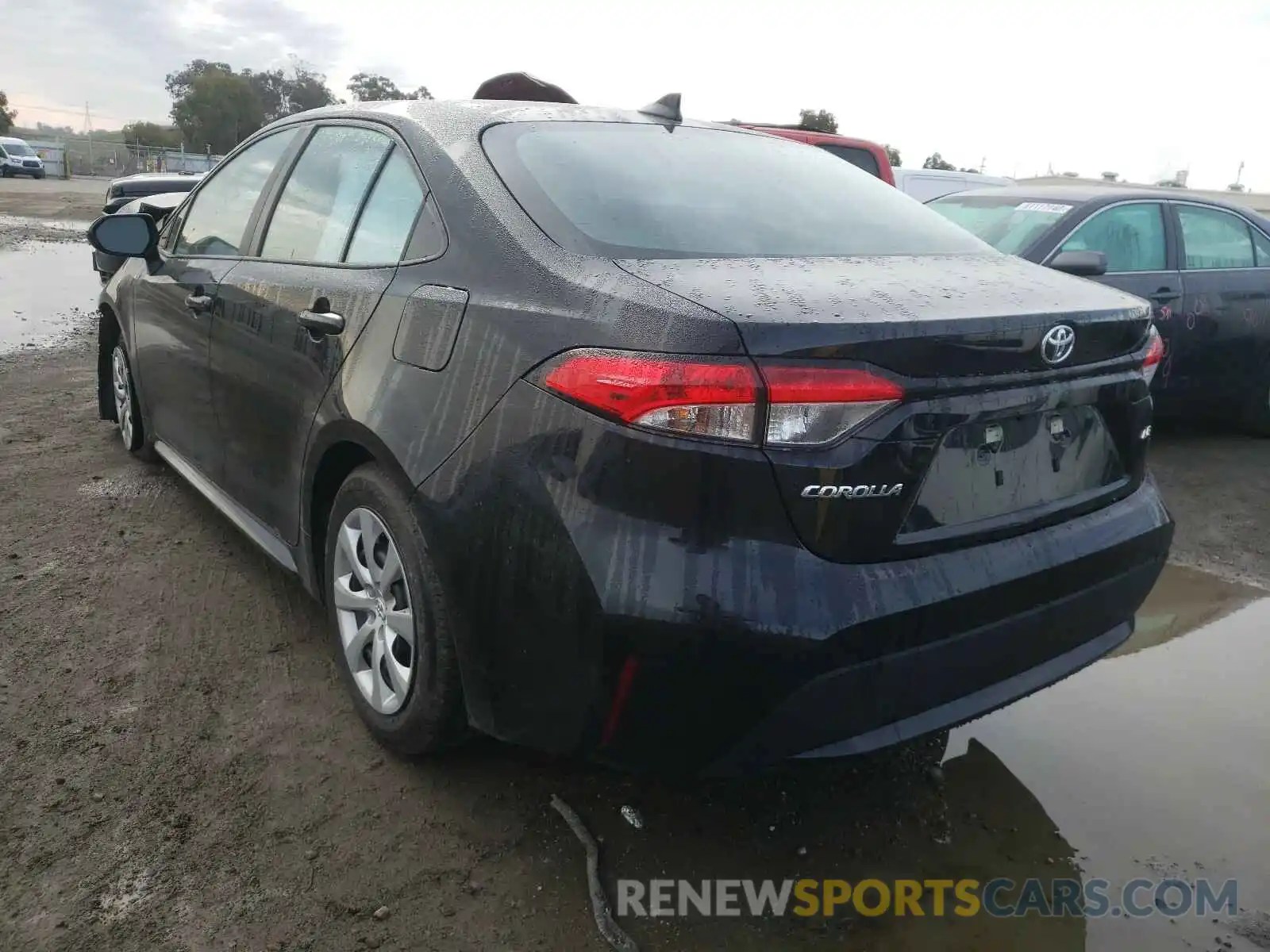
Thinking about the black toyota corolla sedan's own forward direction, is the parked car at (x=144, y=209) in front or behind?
in front

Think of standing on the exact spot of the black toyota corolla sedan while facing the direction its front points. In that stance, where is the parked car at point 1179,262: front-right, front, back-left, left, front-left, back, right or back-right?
right

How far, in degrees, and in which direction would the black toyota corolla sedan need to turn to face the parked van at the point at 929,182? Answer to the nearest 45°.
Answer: approximately 45° to its right

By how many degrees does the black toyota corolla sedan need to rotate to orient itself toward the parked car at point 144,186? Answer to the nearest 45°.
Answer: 0° — it already faces it

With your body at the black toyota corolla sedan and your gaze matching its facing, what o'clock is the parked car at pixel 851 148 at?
The parked car is roughly at 2 o'clock from the black toyota corolla sedan.

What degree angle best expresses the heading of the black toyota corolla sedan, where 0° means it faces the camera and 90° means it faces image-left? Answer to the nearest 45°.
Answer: approximately 135°

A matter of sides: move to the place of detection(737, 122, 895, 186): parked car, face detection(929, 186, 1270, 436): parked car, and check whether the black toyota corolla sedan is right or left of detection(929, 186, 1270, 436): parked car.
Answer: right

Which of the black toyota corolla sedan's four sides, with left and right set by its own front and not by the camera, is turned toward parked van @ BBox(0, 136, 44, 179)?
front
